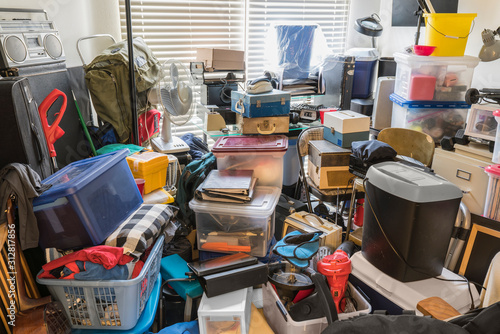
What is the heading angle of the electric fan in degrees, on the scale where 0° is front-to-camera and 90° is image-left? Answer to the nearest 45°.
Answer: approximately 315°

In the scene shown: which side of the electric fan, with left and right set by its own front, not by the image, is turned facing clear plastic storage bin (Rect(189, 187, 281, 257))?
front

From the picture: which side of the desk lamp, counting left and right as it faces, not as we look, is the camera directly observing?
left

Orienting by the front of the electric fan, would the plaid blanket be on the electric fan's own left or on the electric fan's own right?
on the electric fan's own right

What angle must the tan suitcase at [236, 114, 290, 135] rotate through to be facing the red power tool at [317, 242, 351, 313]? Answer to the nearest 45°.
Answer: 0° — it already faces it

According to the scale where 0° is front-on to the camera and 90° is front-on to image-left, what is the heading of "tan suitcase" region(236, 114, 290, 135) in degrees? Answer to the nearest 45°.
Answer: approximately 0°

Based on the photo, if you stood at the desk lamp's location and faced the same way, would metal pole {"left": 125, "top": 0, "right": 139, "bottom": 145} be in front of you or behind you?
in front

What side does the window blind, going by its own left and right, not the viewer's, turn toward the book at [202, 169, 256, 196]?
front

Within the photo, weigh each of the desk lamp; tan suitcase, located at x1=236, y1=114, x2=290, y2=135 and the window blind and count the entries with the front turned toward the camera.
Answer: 2
